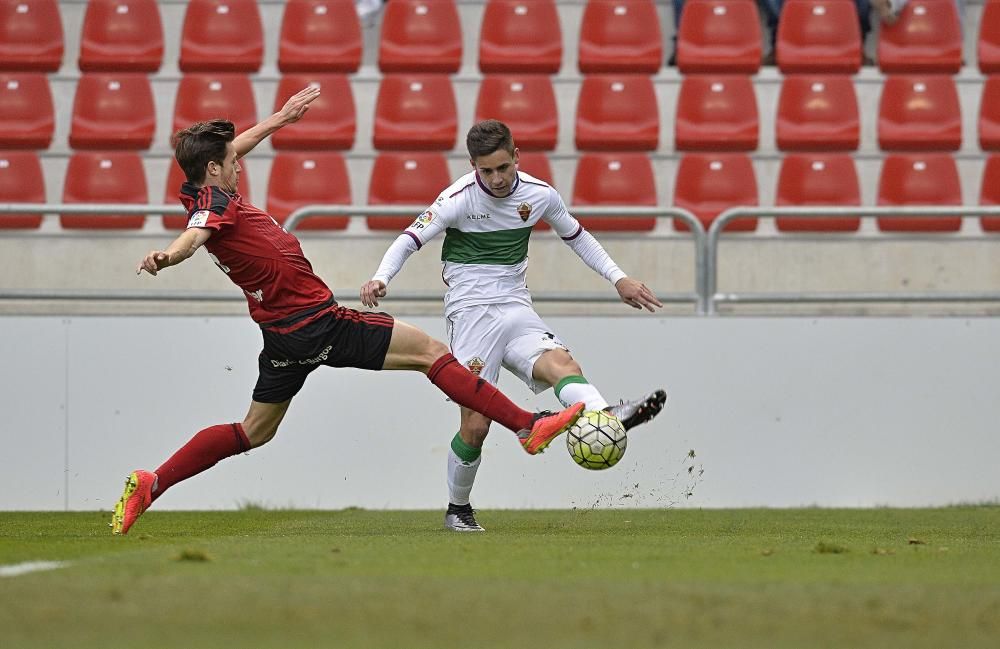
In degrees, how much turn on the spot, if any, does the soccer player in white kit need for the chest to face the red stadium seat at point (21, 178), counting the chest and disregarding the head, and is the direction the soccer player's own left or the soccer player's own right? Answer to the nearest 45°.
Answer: approximately 135° to the soccer player's own right

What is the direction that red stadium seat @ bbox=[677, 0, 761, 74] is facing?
toward the camera

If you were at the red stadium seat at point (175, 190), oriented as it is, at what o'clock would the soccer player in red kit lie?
The soccer player in red kit is roughly at 12 o'clock from the red stadium seat.

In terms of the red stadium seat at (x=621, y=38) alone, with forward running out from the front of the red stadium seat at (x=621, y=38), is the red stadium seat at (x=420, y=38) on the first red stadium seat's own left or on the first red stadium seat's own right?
on the first red stadium seat's own right

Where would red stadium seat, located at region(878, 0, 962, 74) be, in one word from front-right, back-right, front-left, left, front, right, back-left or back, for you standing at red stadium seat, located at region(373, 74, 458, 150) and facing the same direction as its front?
left

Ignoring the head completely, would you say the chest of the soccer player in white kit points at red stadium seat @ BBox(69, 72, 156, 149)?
no

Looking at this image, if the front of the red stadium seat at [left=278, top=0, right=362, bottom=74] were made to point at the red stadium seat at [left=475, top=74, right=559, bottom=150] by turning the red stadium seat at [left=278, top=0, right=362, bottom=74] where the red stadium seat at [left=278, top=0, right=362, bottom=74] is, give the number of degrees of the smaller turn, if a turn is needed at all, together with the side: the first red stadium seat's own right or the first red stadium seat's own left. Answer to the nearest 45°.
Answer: approximately 45° to the first red stadium seat's own left

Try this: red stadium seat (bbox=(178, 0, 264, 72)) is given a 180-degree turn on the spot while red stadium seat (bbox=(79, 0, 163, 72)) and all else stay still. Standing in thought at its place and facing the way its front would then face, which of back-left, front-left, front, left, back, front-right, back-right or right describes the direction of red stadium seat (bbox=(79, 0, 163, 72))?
left

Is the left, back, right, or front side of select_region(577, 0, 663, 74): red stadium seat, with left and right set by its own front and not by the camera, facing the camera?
front

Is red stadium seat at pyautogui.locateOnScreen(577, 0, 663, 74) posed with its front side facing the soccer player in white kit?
yes

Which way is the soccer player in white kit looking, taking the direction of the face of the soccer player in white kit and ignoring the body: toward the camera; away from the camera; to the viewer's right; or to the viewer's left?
toward the camera

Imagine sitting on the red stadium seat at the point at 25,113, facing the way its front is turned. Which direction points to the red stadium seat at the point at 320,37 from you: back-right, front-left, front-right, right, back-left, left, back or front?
left

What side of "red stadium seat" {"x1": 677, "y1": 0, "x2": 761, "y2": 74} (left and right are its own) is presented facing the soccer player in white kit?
front

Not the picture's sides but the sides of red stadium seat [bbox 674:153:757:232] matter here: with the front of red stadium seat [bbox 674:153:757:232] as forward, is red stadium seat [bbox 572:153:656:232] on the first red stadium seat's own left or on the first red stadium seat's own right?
on the first red stadium seat's own right

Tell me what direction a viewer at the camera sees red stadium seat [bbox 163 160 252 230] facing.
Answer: facing the viewer

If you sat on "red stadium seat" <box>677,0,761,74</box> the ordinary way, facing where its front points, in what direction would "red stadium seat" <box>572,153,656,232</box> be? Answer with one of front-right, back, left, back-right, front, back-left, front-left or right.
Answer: front-right

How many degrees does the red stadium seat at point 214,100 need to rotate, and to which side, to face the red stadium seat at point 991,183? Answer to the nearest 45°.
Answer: approximately 90° to its left

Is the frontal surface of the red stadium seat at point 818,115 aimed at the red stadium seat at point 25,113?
no

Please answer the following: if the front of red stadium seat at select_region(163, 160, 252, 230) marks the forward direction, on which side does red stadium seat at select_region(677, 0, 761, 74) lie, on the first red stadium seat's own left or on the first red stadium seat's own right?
on the first red stadium seat's own left
